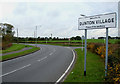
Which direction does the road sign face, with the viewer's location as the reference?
facing the viewer and to the left of the viewer
